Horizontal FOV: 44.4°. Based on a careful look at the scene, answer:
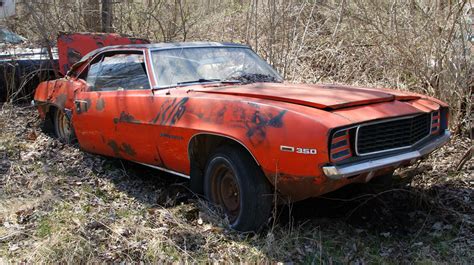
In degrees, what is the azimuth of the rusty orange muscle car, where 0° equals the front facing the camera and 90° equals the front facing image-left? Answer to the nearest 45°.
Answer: approximately 315°
